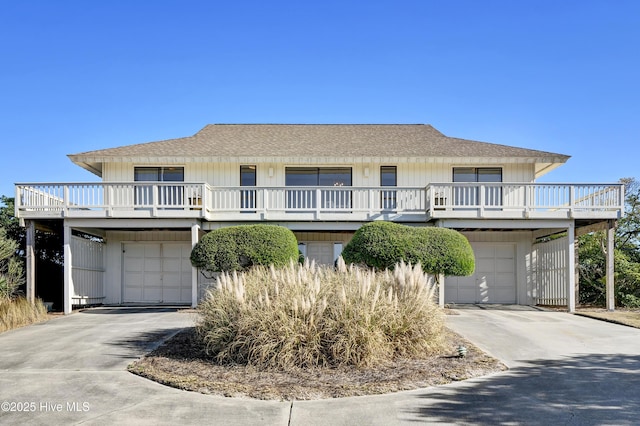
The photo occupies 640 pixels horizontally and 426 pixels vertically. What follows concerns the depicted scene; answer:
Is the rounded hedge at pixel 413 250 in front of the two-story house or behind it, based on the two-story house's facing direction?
in front

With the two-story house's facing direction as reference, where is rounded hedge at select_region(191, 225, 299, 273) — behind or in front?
in front

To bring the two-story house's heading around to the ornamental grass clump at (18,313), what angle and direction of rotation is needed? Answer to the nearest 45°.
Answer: approximately 45° to its right

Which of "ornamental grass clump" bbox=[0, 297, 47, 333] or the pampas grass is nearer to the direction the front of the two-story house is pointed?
the pampas grass

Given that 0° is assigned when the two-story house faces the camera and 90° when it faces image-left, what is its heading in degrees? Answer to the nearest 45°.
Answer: approximately 0°

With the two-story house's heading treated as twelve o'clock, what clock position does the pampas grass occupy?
The pampas grass is roughly at 12 o'clock from the two-story house.
